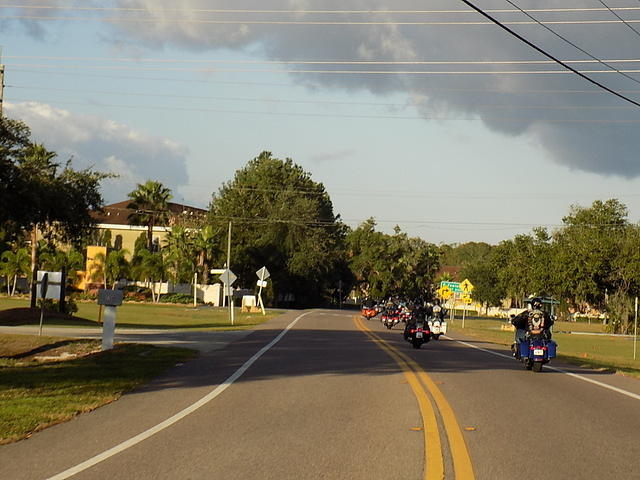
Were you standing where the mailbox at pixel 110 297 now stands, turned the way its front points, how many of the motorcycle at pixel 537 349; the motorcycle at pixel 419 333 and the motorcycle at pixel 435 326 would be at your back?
0

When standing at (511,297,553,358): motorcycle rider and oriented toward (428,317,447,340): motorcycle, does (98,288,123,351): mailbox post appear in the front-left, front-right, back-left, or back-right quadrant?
front-left

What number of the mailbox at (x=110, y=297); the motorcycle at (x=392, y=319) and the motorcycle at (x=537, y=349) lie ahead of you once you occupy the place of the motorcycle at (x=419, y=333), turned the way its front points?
1

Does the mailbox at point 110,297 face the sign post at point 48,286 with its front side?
no

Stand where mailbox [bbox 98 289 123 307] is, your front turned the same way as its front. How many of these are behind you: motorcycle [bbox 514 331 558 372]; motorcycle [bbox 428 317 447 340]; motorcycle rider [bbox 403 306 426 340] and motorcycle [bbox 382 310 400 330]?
0

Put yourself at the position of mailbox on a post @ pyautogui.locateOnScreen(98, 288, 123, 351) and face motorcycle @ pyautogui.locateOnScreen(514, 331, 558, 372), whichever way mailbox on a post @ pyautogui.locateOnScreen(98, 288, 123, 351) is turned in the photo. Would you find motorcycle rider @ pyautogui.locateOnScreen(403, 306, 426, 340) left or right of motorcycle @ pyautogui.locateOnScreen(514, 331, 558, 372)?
left

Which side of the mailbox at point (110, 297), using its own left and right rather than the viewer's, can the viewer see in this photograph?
right

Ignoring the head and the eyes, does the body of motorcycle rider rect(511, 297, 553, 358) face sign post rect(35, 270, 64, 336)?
no

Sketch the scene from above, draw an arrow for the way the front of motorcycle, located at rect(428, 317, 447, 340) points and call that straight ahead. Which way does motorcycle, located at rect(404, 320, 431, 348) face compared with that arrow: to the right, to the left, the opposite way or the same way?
the same way

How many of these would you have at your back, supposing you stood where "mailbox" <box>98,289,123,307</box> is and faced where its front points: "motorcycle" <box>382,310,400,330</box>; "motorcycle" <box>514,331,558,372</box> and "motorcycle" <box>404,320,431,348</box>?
0

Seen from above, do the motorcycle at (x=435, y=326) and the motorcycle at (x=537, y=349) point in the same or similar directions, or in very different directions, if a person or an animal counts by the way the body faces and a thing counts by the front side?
same or similar directions
